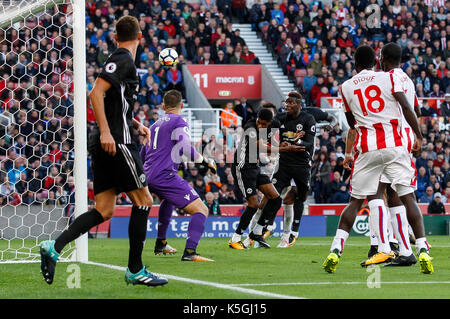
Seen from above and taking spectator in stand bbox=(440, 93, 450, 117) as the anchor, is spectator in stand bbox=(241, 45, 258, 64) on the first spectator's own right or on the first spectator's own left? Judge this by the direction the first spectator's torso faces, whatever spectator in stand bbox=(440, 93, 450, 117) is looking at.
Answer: on the first spectator's own right

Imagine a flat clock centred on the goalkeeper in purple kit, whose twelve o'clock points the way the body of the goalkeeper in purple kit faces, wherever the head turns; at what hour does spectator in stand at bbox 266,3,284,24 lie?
The spectator in stand is roughly at 11 o'clock from the goalkeeper in purple kit.

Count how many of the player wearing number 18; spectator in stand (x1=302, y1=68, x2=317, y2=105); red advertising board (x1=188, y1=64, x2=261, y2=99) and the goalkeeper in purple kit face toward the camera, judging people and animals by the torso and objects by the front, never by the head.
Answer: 2

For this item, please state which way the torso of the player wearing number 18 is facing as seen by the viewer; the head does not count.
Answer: away from the camera

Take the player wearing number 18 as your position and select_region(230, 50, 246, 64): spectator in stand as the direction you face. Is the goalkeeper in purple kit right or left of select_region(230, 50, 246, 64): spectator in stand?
left

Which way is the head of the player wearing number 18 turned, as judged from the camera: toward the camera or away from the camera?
away from the camera

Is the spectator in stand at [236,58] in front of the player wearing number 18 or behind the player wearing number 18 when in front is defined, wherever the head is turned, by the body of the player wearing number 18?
in front

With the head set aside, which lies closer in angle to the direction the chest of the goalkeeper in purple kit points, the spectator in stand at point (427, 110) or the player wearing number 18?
the spectator in stand

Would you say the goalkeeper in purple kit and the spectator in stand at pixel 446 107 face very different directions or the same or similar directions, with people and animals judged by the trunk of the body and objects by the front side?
very different directions

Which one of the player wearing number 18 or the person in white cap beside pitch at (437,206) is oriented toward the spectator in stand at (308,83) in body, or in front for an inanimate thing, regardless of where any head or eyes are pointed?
the player wearing number 18

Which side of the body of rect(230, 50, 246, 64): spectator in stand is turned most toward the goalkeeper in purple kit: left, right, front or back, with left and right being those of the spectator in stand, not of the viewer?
front

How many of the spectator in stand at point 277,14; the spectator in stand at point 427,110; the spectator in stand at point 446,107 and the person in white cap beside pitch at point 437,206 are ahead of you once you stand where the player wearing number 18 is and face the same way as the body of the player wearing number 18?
4
